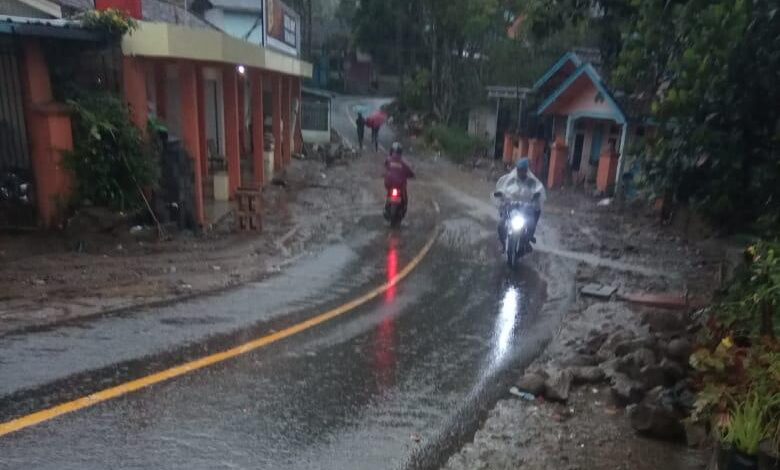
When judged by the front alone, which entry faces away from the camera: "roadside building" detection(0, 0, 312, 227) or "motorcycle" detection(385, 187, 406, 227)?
the motorcycle

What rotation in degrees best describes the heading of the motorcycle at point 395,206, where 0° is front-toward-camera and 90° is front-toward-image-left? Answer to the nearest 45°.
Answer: approximately 180°

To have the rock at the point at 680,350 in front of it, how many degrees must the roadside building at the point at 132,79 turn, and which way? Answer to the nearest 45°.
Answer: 0° — it already faces it

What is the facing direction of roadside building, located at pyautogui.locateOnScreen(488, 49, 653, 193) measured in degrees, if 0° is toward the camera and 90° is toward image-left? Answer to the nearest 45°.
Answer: approximately 45°

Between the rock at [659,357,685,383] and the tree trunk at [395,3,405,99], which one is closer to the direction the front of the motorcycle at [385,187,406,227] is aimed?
the tree trunk

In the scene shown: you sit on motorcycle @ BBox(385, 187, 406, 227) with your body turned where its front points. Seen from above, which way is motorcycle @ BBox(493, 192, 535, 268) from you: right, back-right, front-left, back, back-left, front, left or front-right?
back-right

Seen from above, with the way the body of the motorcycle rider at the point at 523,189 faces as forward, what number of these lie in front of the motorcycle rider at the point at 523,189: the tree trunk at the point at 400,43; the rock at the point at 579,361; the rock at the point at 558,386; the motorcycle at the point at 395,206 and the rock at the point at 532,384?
3

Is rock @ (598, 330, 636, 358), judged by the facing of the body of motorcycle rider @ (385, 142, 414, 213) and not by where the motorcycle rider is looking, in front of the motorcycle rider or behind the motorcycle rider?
behind

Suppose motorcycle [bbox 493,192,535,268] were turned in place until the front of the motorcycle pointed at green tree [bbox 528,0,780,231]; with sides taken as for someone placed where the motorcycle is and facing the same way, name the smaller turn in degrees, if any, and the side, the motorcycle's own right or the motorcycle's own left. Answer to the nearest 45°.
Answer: approximately 90° to the motorcycle's own left

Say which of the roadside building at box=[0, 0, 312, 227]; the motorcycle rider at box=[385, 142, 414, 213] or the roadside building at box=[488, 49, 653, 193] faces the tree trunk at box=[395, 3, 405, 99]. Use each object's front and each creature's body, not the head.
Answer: the motorcycle rider
